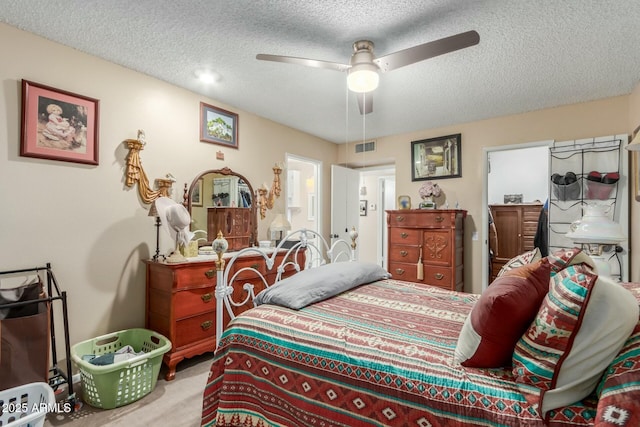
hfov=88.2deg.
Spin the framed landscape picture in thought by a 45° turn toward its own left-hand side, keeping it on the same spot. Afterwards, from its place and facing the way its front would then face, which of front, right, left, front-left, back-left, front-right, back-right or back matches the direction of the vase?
front

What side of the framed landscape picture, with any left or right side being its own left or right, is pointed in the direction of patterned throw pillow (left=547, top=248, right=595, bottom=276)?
front

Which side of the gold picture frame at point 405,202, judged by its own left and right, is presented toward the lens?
front

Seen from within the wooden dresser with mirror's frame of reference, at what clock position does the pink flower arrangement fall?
The pink flower arrangement is roughly at 10 o'clock from the wooden dresser with mirror.

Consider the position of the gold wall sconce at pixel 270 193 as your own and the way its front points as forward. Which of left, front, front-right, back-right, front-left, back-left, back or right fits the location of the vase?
front-left

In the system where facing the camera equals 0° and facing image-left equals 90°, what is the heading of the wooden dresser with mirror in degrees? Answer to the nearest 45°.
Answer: approximately 315°

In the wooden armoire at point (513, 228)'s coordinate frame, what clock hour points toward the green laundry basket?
The green laundry basket is roughly at 1 o'clock from the wooden armoire.

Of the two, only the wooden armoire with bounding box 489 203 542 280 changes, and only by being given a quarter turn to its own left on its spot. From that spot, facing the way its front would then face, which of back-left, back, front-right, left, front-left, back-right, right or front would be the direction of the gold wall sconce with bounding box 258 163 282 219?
back-right

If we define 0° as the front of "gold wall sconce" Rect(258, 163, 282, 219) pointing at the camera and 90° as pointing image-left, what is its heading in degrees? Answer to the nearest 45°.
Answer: approximately 315°

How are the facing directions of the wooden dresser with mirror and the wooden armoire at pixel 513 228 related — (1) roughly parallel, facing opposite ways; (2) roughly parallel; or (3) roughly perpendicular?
roughly perpendicular

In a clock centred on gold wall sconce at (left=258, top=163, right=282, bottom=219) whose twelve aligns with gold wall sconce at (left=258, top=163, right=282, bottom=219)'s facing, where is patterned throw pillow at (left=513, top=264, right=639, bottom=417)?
The patterned throw pillow is roughly at 1 o'clock from the gold wall sconce.

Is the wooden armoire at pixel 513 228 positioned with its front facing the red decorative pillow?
yes

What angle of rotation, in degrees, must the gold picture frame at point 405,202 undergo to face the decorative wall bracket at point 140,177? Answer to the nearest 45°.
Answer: approximately 45° to its right

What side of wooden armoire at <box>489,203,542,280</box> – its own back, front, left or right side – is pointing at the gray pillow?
front

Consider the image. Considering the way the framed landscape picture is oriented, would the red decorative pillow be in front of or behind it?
in front

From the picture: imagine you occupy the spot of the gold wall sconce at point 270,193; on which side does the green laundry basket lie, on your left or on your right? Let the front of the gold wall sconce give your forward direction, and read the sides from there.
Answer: on your right

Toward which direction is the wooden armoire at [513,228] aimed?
toward the camera
